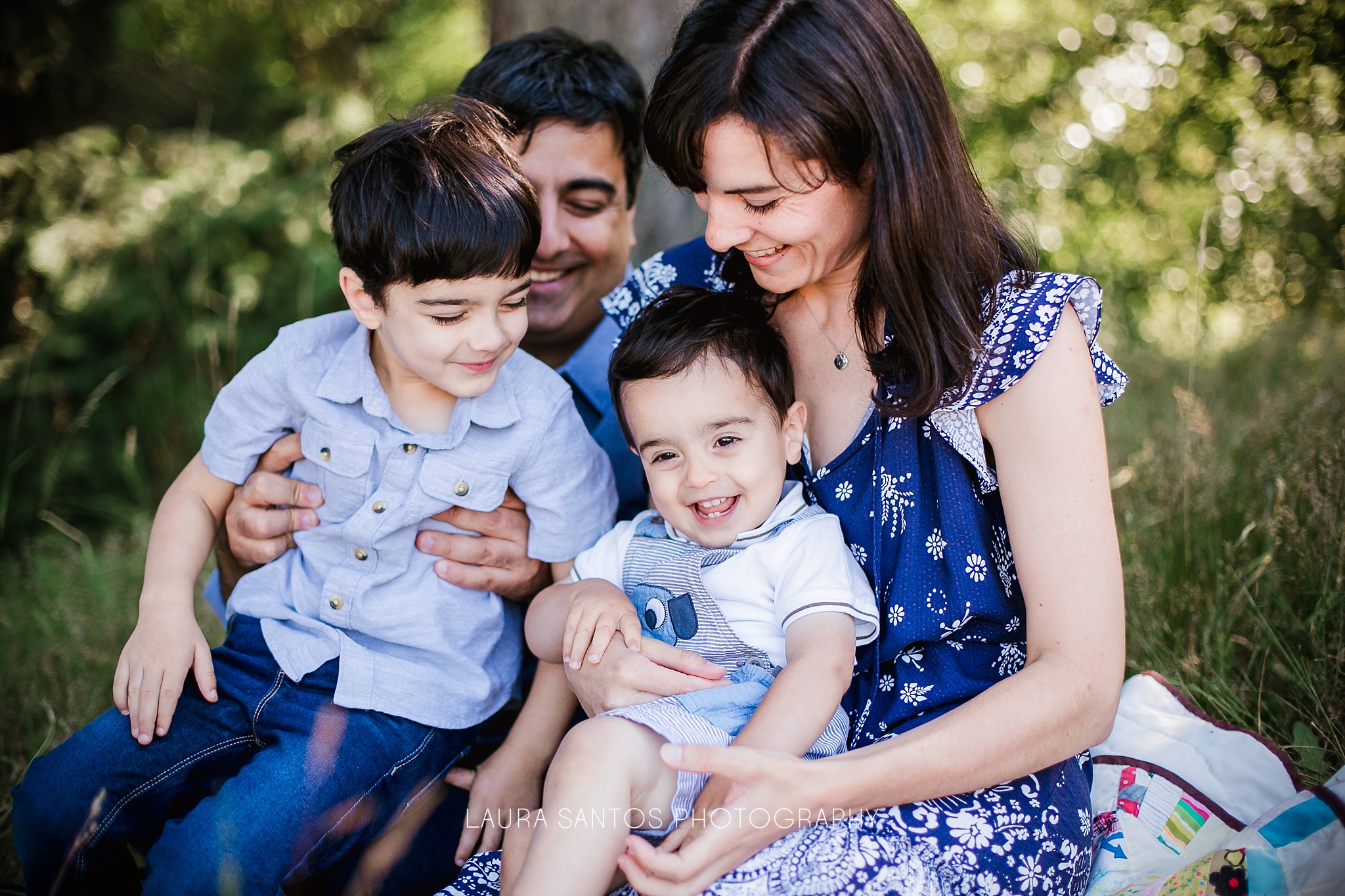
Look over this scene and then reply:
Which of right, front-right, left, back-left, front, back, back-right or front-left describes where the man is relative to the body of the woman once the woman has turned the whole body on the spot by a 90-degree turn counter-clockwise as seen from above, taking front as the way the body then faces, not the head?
back

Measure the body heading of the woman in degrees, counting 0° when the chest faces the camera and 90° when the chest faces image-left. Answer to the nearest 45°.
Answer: approximately 45°

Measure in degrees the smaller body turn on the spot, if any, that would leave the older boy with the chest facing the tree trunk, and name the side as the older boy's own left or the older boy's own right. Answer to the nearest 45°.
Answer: approximately 135° to the older boy's own left

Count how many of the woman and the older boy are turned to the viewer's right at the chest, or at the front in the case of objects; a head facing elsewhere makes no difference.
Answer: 0

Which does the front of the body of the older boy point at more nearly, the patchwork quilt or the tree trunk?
the patchwork quilt

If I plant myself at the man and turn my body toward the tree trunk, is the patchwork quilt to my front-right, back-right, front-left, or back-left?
back-right

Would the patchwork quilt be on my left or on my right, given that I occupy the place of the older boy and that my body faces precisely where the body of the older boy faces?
on my left

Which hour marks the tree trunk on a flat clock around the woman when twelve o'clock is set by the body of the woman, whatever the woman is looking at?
The tree trunk is roughly at 4 o'clock from the woman.

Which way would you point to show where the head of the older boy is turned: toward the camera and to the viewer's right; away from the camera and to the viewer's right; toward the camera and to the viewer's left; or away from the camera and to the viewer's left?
toward the camera and to the viewer's right

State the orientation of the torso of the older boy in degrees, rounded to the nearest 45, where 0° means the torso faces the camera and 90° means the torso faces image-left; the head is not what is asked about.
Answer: approximately 0°
